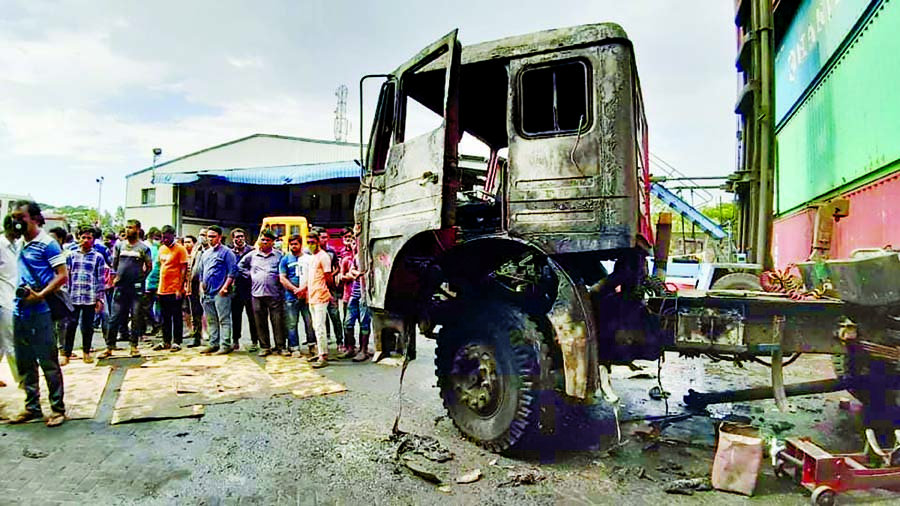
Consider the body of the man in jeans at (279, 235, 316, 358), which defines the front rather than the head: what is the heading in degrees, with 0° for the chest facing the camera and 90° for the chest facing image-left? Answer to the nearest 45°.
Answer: approximately 0°

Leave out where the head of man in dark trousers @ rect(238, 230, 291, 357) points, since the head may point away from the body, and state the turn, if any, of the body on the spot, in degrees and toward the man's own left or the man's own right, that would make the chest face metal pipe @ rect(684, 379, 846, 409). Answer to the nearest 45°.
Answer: approximately 45° to the man's own left

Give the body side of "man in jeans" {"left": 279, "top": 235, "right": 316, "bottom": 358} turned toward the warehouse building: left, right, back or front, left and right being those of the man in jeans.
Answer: back

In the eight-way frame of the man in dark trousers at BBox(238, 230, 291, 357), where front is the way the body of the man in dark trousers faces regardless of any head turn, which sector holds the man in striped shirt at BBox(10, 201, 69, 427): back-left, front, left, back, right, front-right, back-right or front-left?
front-right

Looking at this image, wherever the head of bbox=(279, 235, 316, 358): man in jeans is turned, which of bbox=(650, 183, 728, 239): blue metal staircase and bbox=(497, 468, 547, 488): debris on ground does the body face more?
the debris on ground

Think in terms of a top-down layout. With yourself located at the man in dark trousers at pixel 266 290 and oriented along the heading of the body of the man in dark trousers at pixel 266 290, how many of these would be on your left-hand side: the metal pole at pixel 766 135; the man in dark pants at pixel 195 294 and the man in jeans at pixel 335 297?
2

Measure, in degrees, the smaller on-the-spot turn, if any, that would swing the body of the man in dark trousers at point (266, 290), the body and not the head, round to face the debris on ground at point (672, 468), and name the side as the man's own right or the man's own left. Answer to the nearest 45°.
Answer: approximately 45° to the man's own left

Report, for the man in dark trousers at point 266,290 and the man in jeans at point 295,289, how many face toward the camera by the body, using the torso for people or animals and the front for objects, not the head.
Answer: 2

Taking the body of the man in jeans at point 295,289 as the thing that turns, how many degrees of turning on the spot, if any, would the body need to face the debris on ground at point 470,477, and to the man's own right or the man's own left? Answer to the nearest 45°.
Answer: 0° — they already face it

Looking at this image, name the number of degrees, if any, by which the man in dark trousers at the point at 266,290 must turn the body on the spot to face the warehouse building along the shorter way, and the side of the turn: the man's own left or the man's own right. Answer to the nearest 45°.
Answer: approximately 180°

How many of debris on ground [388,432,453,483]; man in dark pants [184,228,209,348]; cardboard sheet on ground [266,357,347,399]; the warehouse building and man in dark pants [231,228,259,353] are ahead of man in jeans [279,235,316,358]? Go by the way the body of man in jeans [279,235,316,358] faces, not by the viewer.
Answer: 2

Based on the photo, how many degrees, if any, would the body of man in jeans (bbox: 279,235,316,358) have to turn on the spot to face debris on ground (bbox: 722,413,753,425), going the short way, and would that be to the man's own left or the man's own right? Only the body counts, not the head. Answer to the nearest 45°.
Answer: approximately 45° to the man's own left
